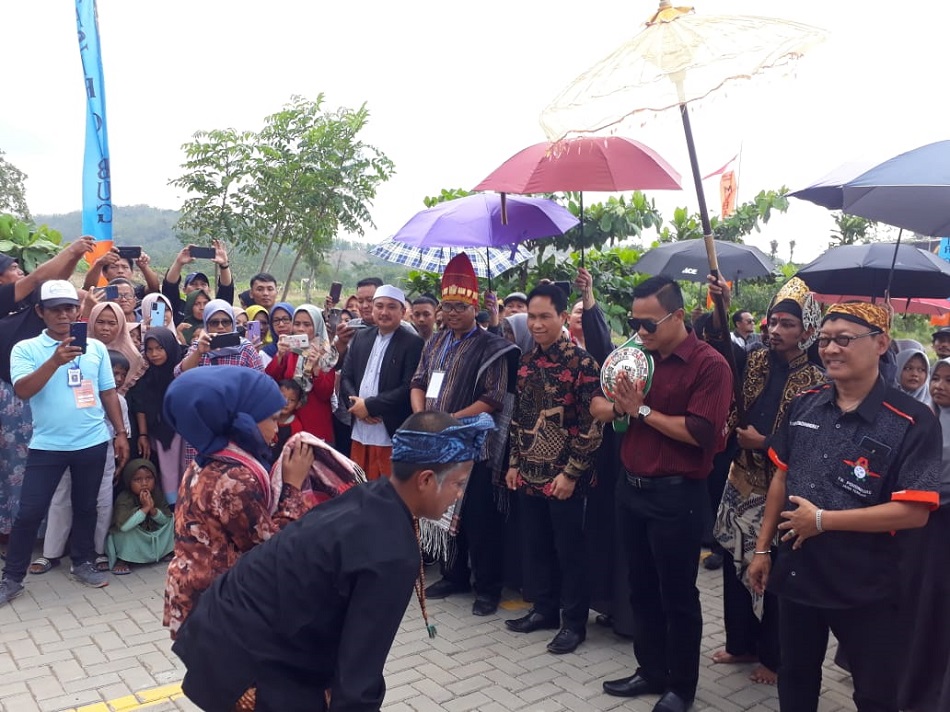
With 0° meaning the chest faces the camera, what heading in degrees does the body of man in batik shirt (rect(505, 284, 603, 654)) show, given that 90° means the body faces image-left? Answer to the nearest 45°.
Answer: approximately 45°

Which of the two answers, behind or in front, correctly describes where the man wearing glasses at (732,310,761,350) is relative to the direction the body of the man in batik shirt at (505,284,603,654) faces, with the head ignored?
behind

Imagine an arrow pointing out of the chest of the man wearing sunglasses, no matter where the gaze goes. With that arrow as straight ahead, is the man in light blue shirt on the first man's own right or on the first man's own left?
on the first man's own right

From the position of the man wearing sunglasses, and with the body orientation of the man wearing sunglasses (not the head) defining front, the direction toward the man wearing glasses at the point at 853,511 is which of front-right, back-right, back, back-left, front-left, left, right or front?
left

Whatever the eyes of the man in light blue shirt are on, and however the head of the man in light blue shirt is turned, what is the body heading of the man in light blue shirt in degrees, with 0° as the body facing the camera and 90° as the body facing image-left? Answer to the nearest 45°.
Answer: approximately 0°

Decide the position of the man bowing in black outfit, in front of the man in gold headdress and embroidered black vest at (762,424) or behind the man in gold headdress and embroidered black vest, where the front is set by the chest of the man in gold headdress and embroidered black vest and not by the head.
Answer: in front

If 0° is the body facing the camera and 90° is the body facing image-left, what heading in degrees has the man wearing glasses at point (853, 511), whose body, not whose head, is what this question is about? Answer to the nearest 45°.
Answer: approximately 45°
